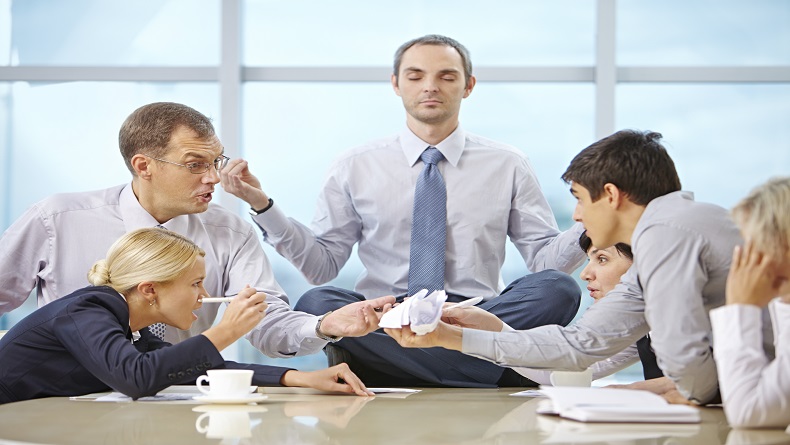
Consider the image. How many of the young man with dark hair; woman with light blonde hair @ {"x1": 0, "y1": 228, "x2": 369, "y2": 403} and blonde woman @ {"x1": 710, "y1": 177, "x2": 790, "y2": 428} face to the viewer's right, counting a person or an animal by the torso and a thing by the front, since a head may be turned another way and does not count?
1

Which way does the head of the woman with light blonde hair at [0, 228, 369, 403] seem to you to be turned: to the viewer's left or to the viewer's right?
to the viewer's right

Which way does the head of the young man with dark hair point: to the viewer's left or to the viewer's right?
to the viewer's left

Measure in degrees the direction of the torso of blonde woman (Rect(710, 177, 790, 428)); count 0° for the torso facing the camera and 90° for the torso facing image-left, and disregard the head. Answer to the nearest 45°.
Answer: approximately 90°

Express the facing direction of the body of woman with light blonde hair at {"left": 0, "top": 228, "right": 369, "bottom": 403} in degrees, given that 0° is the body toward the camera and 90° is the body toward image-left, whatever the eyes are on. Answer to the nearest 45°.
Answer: approximately 270°

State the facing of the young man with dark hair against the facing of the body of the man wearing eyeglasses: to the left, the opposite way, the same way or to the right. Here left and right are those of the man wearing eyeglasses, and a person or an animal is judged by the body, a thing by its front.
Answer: the opposite way

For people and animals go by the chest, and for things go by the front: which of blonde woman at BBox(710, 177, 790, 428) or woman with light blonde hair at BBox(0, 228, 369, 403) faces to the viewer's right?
the woman with light blonde hair

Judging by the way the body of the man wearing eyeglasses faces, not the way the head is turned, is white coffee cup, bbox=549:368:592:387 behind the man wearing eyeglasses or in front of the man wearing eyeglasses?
in front

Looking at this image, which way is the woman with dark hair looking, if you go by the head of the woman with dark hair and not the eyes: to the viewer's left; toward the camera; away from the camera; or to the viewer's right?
to the viewer's left

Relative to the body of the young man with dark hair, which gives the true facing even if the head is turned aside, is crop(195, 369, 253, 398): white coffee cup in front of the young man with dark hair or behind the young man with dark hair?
in front

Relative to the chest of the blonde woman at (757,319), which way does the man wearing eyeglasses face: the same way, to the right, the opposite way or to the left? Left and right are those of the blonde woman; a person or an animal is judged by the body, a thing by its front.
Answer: the opposite way

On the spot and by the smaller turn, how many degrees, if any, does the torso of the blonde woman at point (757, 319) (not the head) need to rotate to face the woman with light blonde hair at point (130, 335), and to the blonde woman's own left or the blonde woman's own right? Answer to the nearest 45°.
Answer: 0° — they already face them

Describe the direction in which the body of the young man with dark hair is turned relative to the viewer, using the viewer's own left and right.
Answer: facing to the left of the viewer
